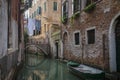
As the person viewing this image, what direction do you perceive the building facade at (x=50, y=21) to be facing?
facing the viewer and to the left of the viewer

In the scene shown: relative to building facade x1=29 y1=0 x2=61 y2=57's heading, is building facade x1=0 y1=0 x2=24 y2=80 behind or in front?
in front

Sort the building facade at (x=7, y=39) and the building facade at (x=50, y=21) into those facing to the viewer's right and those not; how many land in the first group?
1

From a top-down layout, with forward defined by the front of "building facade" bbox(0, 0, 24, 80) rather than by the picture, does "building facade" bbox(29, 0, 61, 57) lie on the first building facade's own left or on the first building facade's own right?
on the first building facade's own left

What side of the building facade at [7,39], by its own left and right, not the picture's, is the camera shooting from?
right
